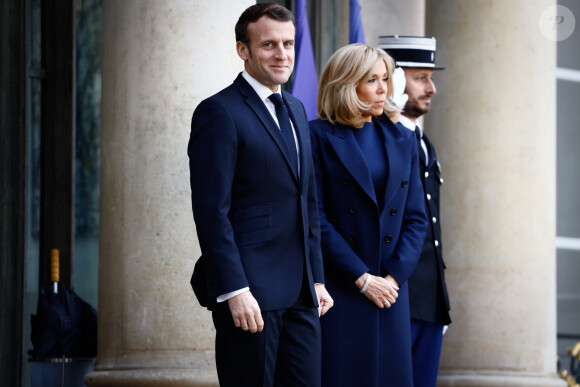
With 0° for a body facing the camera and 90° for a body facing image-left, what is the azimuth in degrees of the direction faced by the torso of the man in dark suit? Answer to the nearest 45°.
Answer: approximately 315°

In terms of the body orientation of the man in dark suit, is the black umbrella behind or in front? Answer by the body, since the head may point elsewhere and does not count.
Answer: behind

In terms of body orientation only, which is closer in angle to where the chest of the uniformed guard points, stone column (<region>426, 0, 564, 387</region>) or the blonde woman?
the blonde woman

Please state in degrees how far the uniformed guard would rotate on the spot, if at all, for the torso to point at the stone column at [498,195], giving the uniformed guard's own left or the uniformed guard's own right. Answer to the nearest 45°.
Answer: approximately 135° to the uniformed guard's own left

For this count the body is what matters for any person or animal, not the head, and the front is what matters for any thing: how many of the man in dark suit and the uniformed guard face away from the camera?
0

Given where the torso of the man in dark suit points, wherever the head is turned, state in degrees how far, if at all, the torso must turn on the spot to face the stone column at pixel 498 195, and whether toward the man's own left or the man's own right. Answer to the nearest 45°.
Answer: approximately 90° to the man's own left

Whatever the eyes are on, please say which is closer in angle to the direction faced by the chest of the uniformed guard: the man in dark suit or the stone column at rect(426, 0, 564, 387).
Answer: the man in dark suit

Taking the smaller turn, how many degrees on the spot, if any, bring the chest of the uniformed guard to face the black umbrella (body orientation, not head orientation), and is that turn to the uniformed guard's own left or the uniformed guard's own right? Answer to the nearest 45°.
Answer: approximately 135° to the uniformed guard's own right

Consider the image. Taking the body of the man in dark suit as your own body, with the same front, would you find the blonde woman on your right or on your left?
on your left
